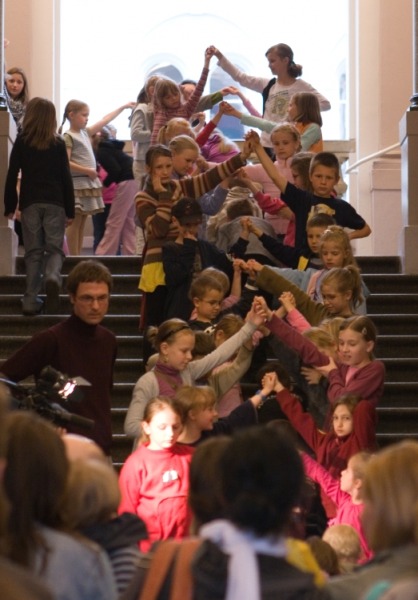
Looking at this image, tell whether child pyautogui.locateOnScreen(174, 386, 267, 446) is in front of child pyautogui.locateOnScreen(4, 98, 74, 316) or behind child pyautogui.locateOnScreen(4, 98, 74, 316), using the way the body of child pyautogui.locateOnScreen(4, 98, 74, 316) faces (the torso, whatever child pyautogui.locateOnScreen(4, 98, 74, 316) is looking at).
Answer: behind

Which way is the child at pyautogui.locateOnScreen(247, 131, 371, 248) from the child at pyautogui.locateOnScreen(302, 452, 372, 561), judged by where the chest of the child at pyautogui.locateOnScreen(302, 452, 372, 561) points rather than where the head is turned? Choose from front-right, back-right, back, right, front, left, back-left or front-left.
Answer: right

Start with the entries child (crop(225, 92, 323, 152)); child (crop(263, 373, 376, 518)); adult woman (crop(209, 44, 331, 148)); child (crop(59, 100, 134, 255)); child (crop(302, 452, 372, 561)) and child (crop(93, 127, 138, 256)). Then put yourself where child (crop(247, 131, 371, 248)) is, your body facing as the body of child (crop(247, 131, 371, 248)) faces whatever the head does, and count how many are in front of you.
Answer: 2

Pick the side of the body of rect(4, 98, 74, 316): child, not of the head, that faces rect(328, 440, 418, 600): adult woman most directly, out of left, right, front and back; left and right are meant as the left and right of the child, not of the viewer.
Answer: back

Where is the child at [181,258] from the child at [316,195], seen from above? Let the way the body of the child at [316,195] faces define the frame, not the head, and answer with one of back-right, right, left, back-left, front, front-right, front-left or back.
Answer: front-right

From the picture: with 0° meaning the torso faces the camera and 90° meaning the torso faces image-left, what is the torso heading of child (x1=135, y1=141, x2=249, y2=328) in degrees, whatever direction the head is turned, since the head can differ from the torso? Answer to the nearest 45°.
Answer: approximately 315°

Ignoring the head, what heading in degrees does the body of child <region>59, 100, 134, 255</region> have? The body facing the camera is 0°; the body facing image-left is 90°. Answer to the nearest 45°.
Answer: approximately 315°

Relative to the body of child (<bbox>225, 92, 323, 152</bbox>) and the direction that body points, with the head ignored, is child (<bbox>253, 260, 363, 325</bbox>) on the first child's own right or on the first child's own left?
on the first child's own left

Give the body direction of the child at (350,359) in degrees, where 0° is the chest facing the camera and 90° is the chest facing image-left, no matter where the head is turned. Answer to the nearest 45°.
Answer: approximately 45°

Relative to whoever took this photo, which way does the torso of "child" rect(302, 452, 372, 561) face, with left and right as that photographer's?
facing to the left of the viewer
